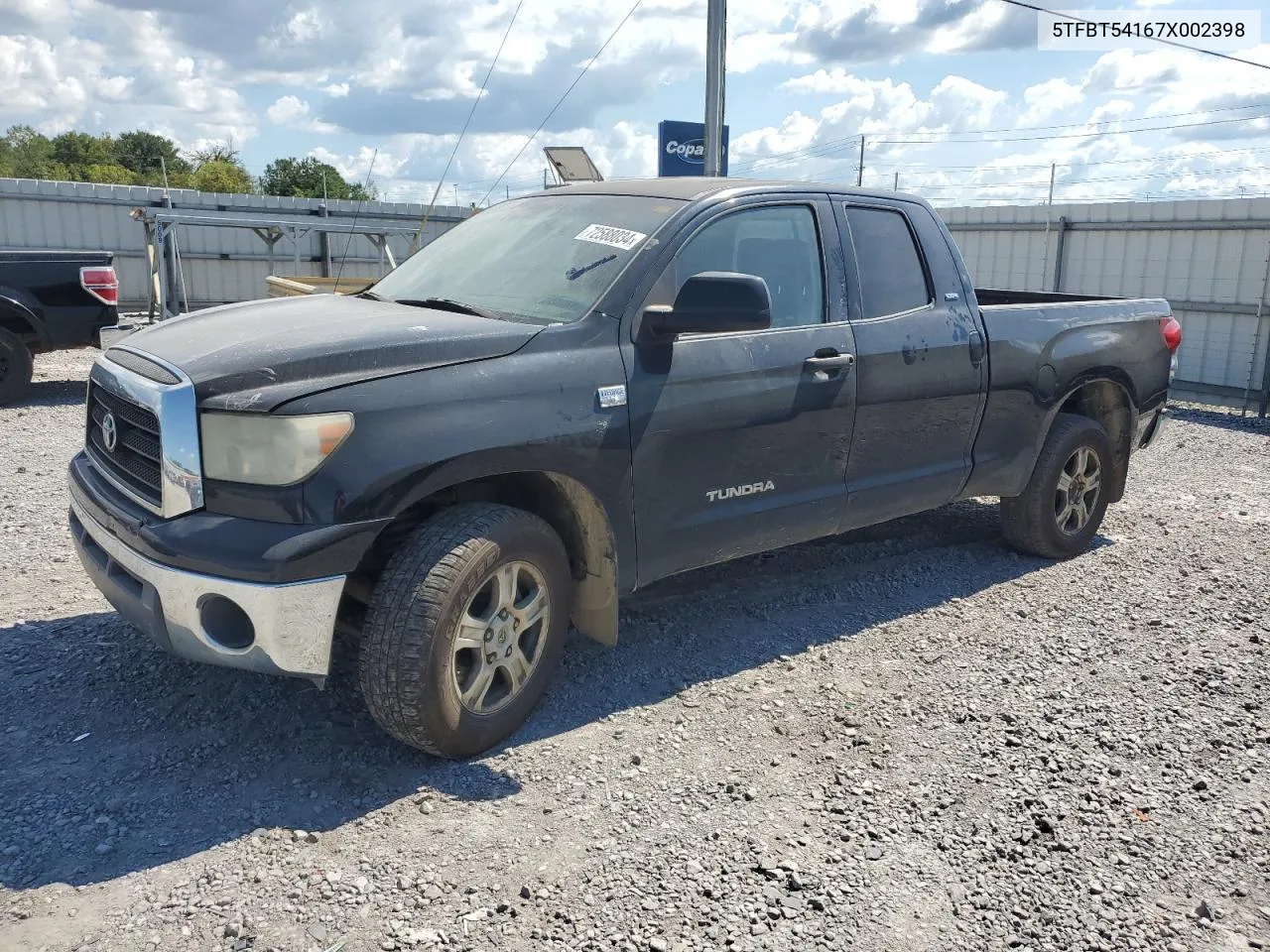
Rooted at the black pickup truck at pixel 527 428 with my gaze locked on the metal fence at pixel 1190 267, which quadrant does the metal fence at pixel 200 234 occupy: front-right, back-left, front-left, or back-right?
front-left

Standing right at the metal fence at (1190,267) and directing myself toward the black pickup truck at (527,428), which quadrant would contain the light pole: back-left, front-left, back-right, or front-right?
front-right

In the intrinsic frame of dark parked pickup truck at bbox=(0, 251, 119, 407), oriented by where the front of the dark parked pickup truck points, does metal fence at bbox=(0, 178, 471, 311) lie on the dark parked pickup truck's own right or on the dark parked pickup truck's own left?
on the dark parked pickup truck's own right

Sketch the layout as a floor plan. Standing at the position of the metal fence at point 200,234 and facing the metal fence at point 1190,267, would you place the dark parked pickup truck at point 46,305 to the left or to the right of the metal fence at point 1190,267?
right

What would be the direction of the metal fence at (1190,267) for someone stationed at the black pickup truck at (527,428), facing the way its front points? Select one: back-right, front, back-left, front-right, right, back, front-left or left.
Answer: back

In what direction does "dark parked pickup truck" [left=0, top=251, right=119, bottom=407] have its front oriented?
to the viewer's left

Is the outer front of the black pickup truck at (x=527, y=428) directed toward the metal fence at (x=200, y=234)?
no
